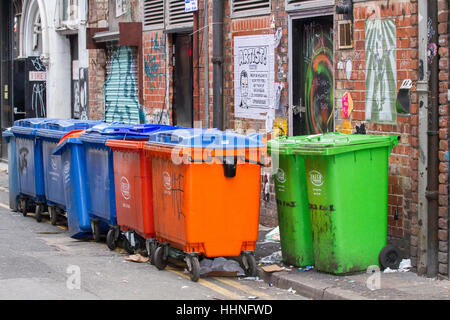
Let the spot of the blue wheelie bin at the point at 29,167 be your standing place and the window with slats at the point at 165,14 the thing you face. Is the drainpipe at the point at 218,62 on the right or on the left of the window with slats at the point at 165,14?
right

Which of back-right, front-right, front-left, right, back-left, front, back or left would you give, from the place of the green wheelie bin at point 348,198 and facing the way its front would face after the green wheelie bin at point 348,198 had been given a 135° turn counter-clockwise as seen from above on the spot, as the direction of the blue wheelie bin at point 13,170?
back-left

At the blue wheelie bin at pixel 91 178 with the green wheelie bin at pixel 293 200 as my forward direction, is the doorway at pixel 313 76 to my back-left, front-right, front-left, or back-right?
front-left

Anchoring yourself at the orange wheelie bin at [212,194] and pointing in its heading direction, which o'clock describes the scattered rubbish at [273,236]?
The scattered rubbish is roughly at 5 o'clock from the orange wheelie bin.

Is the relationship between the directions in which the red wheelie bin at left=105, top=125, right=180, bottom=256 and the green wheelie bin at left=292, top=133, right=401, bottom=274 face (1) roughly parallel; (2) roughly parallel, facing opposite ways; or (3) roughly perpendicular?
roughly parallel

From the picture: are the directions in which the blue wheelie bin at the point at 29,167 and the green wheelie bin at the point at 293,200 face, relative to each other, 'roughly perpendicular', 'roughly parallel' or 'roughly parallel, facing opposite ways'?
roughly parallel
